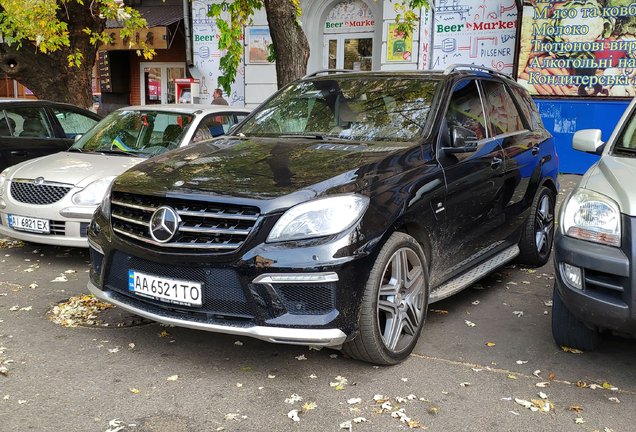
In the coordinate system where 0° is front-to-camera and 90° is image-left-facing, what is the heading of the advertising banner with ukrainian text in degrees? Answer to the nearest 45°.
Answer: approximately 0°

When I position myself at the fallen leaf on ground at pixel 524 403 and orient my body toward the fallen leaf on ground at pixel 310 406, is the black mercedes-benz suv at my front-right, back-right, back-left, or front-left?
front-right

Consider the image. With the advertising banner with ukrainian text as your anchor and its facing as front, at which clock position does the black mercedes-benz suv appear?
The black mercedes-benz suv is roughly at 12 o'clock from the advertising banner with ukrainian text.

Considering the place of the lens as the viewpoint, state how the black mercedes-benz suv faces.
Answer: facing the viewer and to the left of the viewer

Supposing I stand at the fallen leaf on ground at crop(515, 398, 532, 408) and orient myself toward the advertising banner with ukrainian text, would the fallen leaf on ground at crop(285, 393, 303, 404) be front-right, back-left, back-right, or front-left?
back-left

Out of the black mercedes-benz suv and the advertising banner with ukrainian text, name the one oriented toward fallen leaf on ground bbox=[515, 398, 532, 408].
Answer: the advertising banner with ukrainian text

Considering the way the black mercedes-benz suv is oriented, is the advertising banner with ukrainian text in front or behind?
behind

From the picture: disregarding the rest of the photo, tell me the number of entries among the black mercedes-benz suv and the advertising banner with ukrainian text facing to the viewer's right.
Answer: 0

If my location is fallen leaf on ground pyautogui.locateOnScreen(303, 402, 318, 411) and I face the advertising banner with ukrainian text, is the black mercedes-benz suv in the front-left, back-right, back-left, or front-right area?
front-left

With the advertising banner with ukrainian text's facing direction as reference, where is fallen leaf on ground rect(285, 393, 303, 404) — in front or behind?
in front

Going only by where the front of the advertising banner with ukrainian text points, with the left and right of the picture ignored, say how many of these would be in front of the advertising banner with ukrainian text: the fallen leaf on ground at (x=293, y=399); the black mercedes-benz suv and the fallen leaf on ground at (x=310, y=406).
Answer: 3

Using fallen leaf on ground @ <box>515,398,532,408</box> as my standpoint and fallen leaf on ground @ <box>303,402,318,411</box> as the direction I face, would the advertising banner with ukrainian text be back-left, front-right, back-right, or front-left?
back-right

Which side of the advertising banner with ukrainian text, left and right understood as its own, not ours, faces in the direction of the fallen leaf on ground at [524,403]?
front

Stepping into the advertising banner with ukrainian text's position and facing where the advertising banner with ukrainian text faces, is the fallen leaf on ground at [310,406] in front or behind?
in front

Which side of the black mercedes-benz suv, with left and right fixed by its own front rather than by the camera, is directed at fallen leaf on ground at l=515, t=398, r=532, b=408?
left
